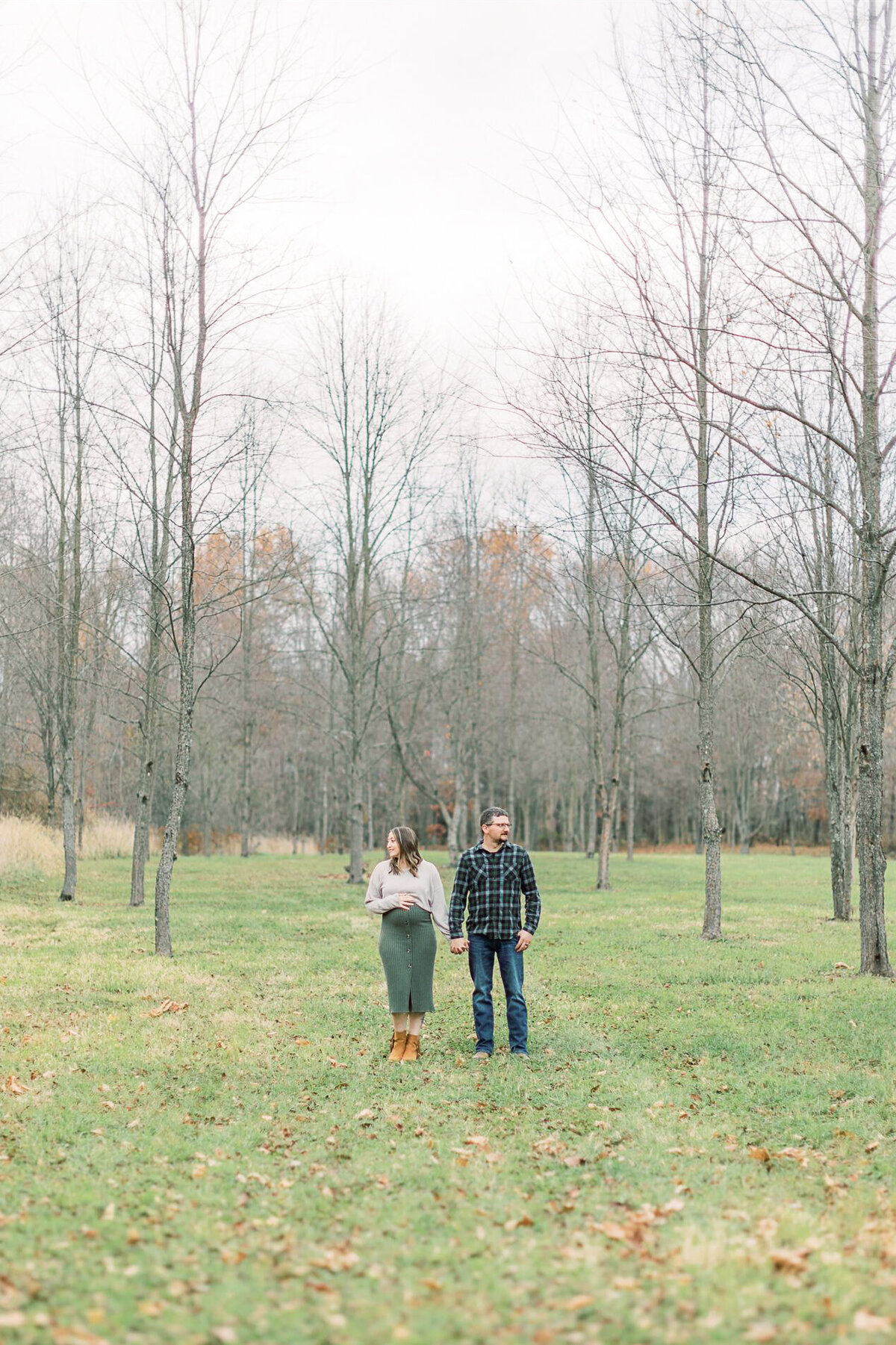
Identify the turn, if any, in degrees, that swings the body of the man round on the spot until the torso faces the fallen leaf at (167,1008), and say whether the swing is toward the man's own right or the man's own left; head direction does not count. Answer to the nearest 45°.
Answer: approximately 135° to the man's own right

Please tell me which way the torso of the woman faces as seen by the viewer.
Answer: toward the camera

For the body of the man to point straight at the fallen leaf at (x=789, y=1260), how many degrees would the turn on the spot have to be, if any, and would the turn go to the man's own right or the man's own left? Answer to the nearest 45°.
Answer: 0° — they already face it

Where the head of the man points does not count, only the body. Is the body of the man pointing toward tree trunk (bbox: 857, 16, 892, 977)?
no

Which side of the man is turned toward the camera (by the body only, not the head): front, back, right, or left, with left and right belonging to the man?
front

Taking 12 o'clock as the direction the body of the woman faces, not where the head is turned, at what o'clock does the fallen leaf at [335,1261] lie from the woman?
The fallen leaf is roughly at 12 o'clock from the woman.

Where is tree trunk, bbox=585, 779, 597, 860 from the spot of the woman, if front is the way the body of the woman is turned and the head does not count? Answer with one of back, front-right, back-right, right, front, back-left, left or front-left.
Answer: back

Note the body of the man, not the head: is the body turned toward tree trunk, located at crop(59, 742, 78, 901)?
no

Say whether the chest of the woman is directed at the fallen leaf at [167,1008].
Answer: no

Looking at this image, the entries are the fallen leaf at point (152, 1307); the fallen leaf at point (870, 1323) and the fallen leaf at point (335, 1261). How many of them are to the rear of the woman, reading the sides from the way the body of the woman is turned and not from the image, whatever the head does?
0

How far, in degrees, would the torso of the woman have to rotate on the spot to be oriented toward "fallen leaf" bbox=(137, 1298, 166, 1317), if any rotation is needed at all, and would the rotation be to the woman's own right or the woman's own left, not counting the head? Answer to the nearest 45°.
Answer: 0° — they already face it

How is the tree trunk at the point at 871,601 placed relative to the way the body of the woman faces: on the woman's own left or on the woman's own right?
on the woman's own left

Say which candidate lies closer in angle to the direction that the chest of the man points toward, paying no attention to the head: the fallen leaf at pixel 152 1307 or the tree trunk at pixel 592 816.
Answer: the fallen leaf

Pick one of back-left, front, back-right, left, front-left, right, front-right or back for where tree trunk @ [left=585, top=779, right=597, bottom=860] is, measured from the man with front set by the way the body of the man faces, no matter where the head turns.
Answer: back

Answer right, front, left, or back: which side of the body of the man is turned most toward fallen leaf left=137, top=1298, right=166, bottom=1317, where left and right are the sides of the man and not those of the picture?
front
